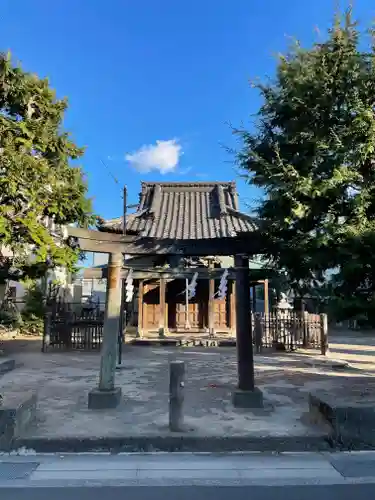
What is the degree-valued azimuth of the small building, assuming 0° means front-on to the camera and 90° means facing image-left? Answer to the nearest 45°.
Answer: approximately 0°

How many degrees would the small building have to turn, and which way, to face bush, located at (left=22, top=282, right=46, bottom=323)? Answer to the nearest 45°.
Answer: approximately 135° to its right

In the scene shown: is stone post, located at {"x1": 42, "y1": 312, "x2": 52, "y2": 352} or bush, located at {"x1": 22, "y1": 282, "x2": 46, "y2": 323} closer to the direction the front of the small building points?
the stone post

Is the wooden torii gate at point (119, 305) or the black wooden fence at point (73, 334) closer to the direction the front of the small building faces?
the wooden torii gate

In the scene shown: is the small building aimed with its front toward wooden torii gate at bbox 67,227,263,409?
yes
